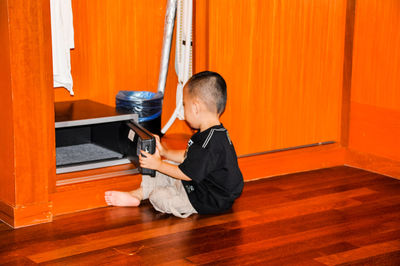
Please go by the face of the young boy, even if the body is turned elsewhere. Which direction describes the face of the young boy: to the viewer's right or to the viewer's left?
to the viewer's left

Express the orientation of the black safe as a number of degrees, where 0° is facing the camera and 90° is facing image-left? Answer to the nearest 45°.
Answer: approximately 315°
